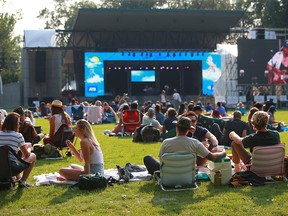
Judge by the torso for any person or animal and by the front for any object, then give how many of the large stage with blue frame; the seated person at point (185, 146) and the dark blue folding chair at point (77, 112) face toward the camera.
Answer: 1

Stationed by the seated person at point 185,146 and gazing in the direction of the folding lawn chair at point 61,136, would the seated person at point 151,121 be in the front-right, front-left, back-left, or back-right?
front-right

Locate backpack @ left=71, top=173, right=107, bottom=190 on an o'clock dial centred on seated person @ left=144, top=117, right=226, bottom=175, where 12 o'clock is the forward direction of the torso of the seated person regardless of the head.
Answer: The backpack is roughly at 9 o'clock from the seated person.

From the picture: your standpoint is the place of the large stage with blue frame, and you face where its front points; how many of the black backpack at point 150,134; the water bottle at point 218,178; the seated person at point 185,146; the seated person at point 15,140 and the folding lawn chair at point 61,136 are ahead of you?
5

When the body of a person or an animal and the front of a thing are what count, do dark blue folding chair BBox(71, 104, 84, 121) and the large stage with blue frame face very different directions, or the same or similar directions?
very different directions

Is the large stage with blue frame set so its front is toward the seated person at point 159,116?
yes

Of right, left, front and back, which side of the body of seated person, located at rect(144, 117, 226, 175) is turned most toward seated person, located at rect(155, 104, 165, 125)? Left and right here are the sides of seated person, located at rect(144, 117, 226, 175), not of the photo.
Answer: front

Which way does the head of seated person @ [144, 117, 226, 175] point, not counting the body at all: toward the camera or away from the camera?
away from the camera

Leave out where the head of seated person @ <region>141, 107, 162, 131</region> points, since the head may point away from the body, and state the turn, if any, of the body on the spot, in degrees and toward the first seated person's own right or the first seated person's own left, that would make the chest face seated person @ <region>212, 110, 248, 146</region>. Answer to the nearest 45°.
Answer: approximately 135° to the first seated person's own right

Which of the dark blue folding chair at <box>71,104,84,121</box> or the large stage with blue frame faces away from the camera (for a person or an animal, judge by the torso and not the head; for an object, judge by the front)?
the dark blue folding chair

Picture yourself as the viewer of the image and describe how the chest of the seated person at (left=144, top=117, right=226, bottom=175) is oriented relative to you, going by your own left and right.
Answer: facing away from the viewer

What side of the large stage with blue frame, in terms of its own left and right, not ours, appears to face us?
front

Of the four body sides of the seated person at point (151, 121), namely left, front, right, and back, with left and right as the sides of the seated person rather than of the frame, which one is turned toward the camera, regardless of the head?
back

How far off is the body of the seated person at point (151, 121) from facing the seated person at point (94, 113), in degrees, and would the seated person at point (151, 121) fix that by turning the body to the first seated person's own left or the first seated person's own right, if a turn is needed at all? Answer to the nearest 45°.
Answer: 0° — they already face them

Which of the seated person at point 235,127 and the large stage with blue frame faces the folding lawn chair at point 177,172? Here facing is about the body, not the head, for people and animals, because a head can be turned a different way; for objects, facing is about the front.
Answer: the large stage with blue frame

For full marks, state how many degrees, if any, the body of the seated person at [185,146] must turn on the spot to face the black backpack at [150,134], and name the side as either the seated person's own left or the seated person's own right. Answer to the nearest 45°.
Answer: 0° — they already face it

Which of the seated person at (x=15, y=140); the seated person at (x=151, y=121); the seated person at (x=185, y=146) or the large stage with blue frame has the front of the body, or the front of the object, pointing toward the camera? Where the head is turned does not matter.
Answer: the large stage with blue frame

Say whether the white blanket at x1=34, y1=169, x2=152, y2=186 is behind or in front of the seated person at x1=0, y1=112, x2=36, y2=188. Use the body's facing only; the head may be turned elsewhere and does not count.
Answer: in front

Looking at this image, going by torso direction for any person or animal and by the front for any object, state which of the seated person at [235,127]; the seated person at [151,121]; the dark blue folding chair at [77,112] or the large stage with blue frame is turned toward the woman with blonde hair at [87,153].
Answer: the large stage with blue frame

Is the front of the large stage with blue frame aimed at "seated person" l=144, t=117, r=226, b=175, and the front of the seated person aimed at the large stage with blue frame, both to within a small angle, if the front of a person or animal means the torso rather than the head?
yes

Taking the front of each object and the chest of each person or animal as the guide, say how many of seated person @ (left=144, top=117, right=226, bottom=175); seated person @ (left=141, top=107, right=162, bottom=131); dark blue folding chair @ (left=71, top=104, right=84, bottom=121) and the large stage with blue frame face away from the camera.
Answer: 3
